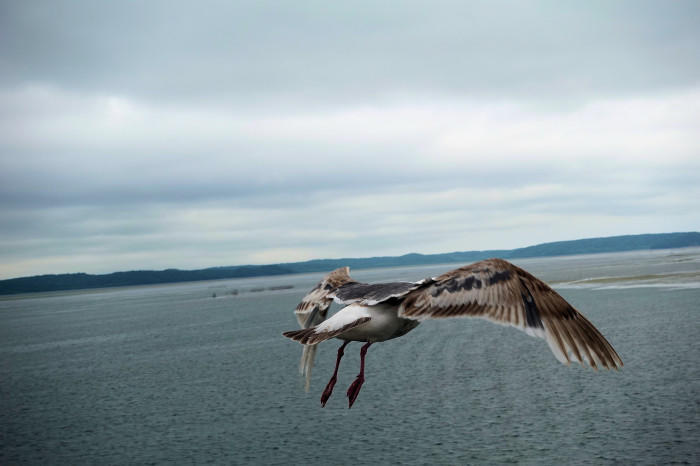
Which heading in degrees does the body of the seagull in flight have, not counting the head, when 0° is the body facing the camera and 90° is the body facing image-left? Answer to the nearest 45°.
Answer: approximately 225°
